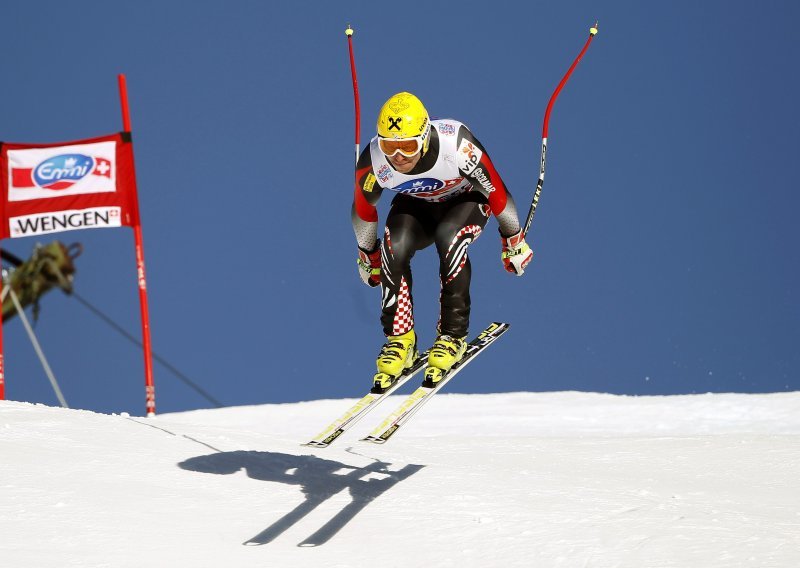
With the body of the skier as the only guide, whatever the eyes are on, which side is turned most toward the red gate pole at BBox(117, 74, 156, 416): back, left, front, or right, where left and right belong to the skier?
right

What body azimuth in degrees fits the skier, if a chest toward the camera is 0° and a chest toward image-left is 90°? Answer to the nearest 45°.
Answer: approximately 45°
